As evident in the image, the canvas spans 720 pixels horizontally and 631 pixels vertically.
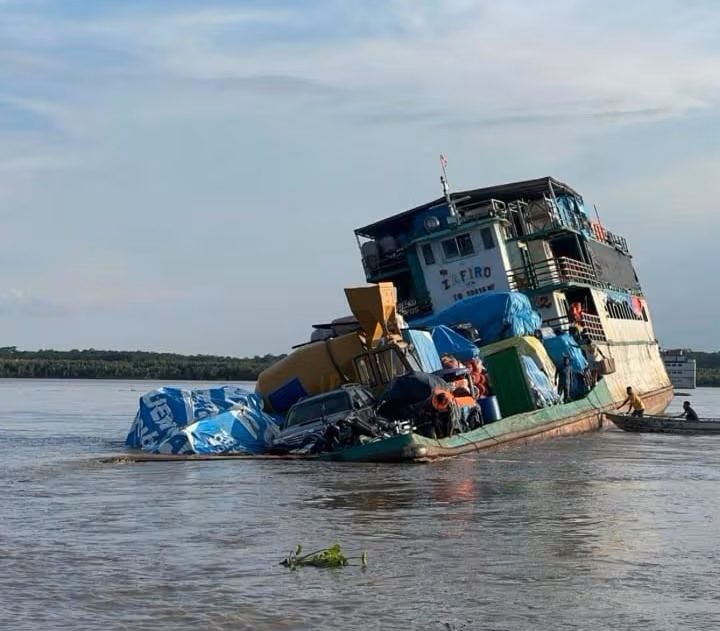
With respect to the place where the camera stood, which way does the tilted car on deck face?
facing the viewer and to the left of the viewer

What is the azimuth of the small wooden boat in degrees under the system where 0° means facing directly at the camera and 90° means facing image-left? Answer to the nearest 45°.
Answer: approximately 90°

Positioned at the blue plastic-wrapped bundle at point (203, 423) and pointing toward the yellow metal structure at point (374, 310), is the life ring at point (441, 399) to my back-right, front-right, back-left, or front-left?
front-right

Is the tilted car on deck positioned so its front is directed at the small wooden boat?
no

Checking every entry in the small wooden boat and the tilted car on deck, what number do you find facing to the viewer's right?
0

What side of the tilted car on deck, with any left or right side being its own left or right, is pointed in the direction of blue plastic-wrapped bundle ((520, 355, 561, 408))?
back

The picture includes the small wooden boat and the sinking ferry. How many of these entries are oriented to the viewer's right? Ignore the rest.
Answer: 0

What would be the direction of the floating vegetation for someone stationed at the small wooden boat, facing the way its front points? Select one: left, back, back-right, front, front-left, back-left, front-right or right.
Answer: left

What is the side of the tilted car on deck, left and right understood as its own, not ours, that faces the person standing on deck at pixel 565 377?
back

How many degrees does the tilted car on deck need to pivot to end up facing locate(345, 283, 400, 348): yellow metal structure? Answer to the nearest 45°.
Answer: approximately 180°

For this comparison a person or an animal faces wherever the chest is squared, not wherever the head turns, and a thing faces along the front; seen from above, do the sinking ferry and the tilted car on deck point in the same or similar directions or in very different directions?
same or similar directions

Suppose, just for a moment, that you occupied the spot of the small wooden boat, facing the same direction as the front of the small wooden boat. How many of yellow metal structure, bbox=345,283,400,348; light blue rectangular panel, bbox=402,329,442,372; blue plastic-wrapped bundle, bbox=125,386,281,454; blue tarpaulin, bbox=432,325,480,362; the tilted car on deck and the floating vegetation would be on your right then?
0

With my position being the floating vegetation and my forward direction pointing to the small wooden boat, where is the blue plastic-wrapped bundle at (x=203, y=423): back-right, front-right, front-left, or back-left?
front-left
